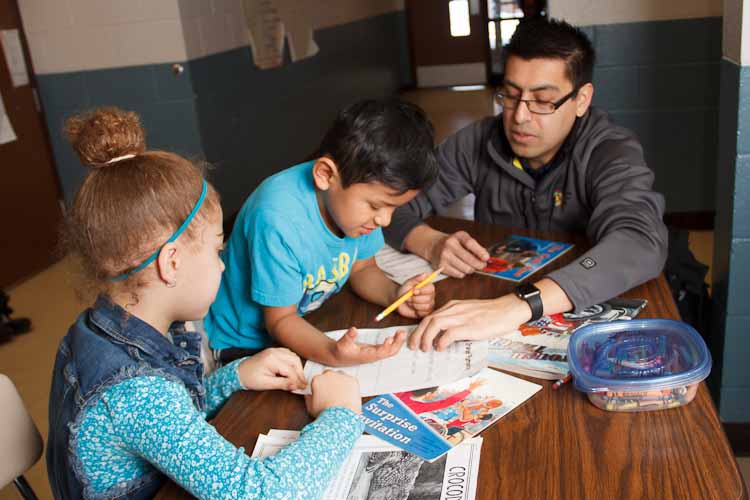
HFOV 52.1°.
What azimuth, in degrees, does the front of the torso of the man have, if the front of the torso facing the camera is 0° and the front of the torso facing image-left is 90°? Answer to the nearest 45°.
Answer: approximately 45°

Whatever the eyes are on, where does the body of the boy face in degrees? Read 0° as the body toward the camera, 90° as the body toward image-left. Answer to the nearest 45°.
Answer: approximately 315°

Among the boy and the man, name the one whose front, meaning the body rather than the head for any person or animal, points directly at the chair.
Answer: the man

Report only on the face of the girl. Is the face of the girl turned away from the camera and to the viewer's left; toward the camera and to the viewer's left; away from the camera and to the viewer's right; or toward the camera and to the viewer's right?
away from the camera and to the viewer's right

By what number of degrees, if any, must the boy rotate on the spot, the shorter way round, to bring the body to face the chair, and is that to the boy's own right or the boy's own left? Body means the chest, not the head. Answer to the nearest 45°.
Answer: approximately 135° to the boy's own right

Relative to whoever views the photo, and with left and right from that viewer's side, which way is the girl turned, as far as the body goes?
facing away from the viewer and to the right of the viewer
